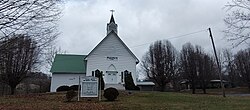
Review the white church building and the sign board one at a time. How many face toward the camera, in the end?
2

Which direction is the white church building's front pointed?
toward the camera

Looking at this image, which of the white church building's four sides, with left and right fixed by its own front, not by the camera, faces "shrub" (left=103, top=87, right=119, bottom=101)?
front

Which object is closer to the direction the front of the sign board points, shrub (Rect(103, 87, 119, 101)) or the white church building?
the shrub

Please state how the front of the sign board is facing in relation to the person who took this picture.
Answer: facing the viewer

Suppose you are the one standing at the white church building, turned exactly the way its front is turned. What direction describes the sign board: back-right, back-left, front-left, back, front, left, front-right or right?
front

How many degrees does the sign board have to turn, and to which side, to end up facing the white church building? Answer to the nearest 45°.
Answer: approximately 180°

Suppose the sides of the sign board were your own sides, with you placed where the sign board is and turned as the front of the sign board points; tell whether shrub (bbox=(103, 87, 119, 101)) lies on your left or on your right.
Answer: on your left
